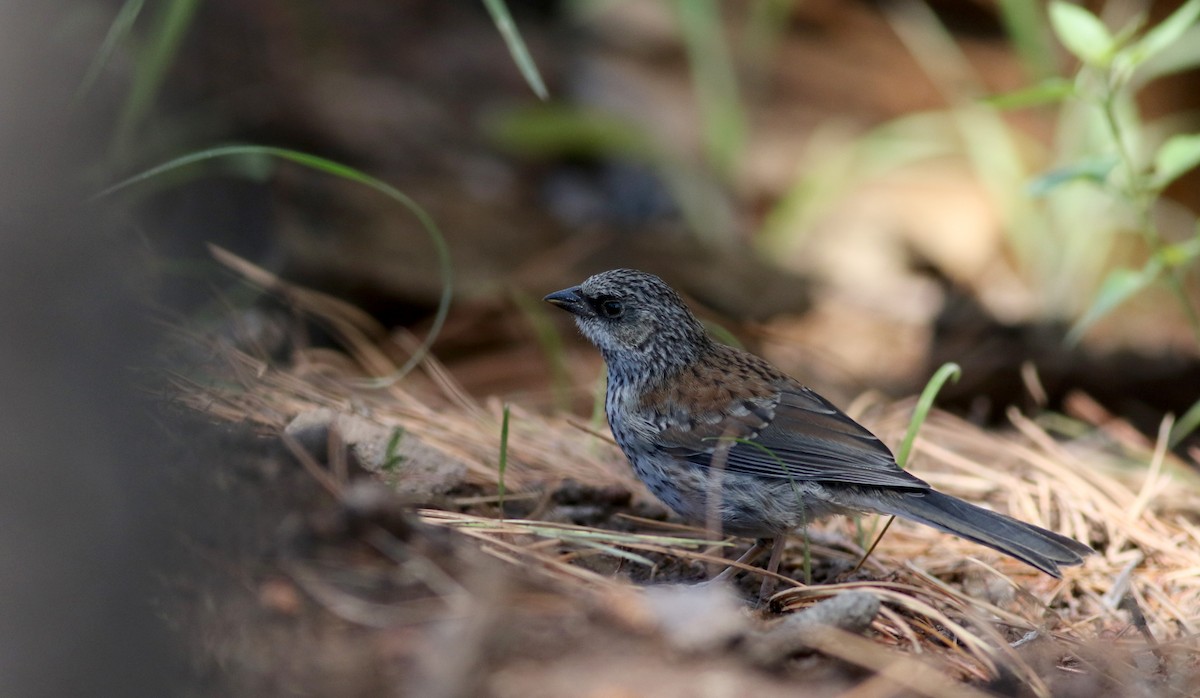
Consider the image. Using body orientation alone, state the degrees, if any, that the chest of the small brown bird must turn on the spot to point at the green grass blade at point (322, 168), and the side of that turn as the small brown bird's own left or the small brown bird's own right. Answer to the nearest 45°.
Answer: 0° — it already faces it

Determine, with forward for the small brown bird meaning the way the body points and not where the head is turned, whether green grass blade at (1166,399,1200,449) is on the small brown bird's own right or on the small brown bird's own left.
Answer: on the small brown bird's own right

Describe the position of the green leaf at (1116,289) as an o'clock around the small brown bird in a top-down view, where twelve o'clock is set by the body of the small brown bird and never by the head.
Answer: The green leaf is roughly at 5 o'clock from the small brown bird.

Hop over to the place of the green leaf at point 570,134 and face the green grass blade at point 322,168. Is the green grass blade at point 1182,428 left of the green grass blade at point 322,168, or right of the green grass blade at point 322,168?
left

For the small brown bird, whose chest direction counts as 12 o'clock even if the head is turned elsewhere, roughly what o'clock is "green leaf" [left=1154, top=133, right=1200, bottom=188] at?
The green leaf is roughly at 5 o'clock from the small brown bird.

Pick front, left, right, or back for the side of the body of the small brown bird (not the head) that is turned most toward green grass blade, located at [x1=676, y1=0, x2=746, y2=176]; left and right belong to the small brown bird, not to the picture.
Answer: right

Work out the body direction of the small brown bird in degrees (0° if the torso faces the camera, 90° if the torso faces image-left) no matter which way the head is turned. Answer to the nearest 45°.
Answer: approximately 90°

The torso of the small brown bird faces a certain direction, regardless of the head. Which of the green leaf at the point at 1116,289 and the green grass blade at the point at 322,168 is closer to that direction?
the green grass blade

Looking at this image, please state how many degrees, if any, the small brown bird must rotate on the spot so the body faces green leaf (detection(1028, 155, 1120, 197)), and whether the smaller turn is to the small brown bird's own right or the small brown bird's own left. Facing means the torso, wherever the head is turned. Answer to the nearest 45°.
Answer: approximately 135° to the small brown bird's own right
